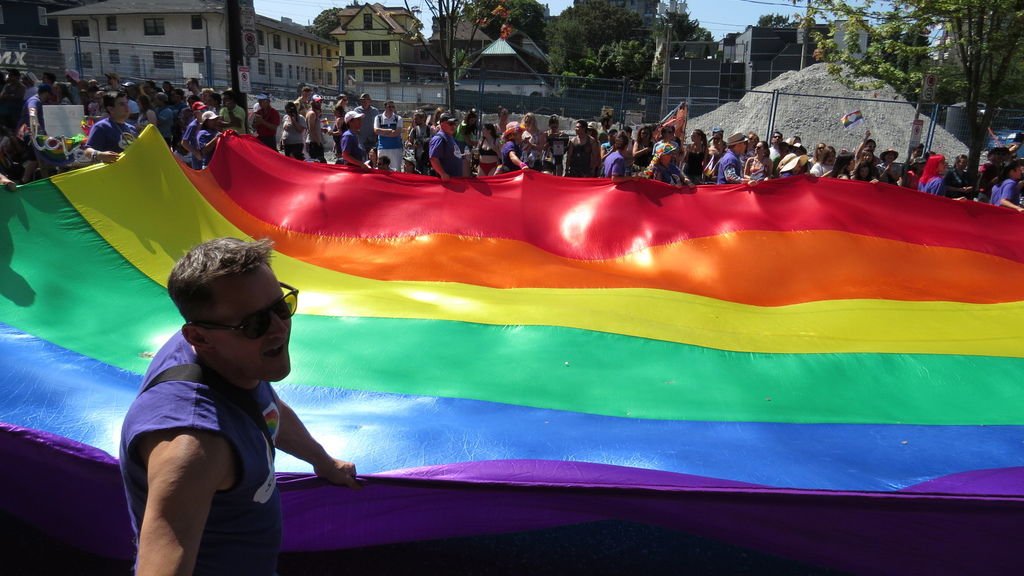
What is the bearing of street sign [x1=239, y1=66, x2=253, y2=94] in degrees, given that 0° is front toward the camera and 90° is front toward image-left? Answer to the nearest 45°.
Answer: approximately 0°

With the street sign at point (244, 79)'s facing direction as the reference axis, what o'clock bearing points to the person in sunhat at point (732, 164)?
The person in sunhat is roughly at 10 o'clock from the street sign.

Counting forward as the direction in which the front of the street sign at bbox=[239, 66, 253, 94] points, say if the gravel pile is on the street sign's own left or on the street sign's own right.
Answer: on the street sign's own left

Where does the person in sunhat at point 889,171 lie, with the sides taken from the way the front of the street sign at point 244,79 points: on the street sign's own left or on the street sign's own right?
on the street sign's own left

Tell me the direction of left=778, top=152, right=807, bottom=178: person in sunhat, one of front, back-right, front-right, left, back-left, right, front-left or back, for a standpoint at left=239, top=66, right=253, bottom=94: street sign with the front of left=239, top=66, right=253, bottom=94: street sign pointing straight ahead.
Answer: front-left

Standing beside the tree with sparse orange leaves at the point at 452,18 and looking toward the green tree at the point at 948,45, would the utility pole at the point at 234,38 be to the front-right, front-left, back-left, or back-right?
back-right

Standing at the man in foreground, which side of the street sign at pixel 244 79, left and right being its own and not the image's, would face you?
front

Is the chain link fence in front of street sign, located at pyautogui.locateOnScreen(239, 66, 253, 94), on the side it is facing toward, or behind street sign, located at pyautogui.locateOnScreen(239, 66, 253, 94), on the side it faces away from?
behind

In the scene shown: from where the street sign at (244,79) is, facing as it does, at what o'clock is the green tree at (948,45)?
The green tree is roughly at 9 o'clock from the street sign.
